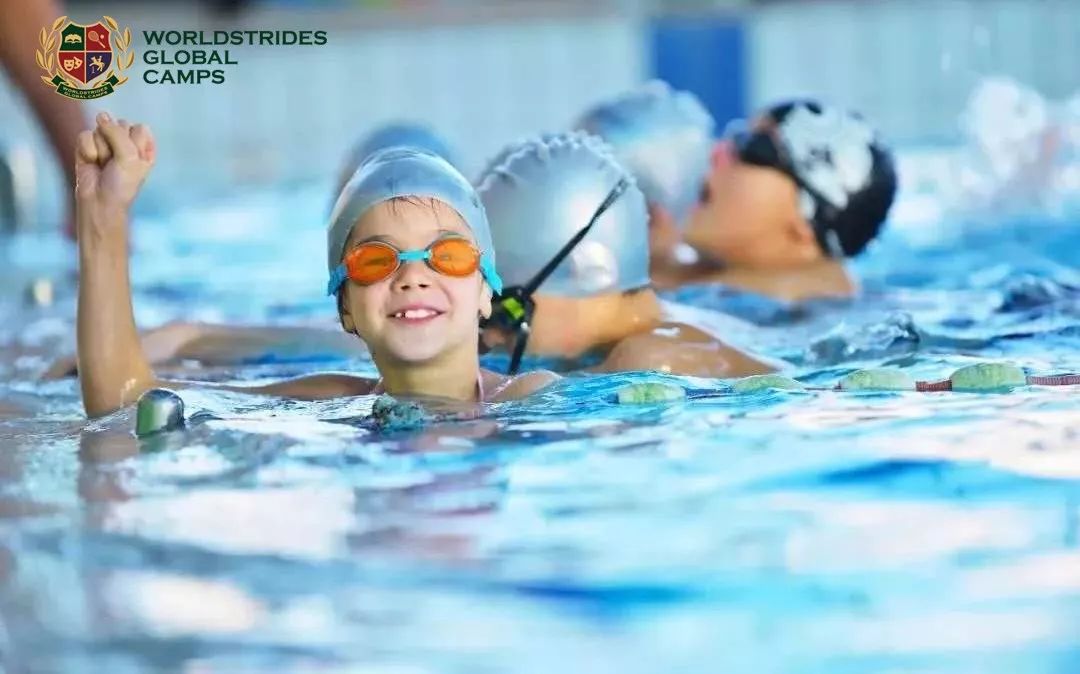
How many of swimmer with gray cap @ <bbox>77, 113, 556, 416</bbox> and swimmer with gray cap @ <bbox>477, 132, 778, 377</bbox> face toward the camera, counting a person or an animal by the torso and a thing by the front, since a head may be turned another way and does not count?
1

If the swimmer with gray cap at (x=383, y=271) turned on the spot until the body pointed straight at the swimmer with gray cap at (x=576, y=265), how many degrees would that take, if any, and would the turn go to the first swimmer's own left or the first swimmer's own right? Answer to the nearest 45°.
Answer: approximately 135° to the first swimmer's own left

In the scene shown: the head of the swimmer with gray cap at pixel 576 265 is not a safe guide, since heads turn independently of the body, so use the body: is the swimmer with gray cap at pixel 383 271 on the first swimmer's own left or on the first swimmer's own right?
on the first swimmer's own left
